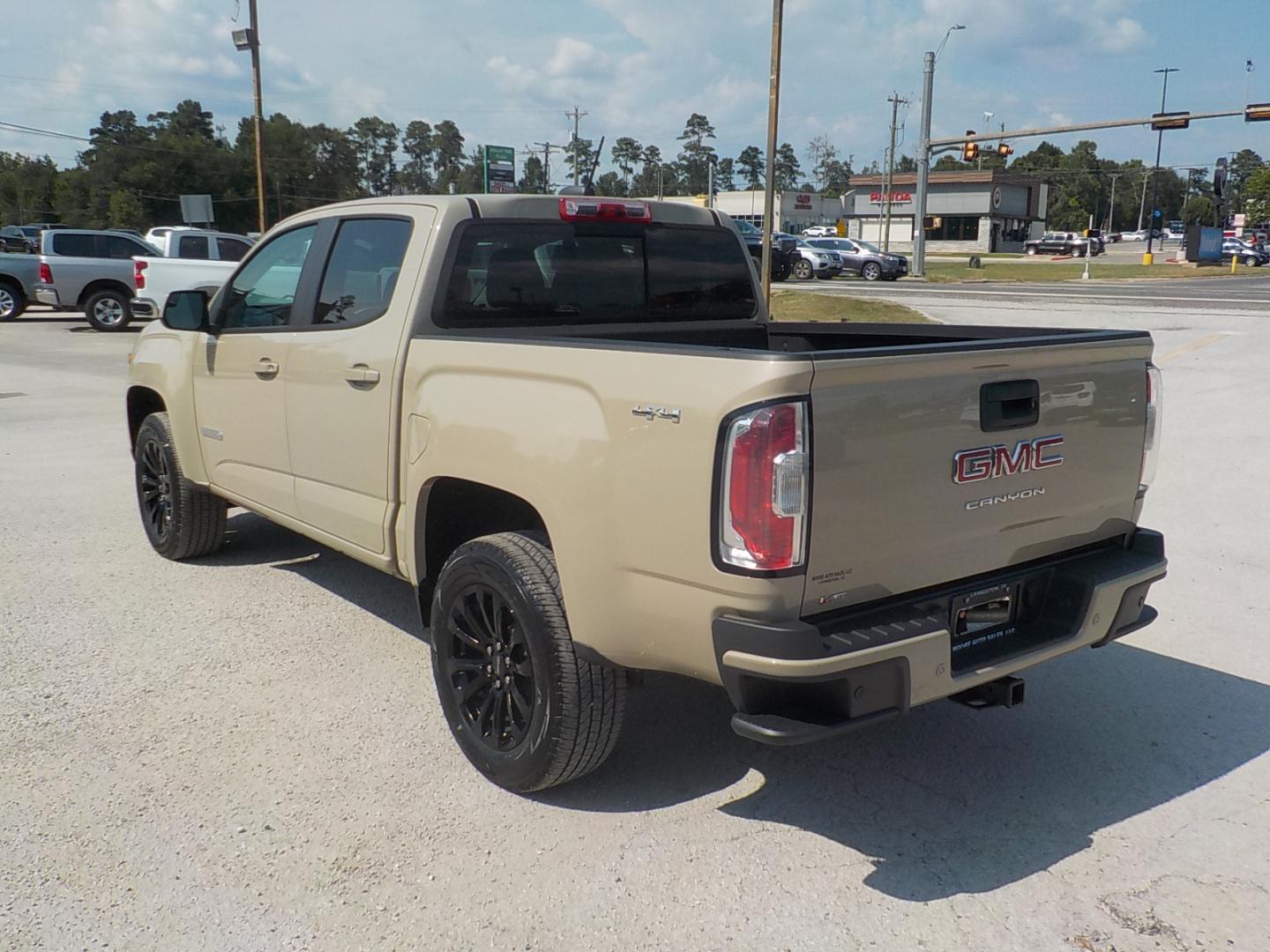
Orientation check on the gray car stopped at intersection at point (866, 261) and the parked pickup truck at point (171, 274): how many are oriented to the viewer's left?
0

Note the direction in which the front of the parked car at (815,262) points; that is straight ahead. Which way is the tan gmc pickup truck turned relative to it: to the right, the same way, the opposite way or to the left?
the opposite way

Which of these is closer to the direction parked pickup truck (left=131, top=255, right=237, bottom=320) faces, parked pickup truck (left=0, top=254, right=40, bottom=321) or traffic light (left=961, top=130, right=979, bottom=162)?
the traffic light

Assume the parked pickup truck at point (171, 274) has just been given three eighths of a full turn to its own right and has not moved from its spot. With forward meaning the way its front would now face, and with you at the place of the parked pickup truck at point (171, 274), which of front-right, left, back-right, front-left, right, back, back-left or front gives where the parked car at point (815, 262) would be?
back-left

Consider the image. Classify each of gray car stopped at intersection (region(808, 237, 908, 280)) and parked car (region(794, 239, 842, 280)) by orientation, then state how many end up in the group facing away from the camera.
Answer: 0

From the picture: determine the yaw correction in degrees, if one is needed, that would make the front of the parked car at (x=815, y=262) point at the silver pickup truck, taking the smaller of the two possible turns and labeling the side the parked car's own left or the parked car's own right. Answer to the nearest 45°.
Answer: approximately 90° to the parked car's own right

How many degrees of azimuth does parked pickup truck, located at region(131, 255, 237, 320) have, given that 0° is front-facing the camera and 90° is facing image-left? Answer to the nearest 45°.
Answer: approximately 225°

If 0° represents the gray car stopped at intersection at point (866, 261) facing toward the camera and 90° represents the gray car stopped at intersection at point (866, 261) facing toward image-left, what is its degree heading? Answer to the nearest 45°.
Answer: approximately 315°

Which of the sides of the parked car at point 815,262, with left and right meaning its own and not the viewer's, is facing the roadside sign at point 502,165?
back

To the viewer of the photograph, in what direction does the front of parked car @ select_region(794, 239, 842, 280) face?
facing the viewer and to the right of the viewer

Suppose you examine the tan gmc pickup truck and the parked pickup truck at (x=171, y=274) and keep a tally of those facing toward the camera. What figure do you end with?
0

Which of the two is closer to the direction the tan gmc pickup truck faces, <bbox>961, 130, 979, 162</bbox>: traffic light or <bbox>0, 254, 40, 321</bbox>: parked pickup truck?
the parked pickup truck

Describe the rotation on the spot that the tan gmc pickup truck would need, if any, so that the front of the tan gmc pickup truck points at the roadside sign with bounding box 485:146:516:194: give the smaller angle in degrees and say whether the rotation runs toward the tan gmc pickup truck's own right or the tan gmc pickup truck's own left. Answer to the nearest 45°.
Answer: approximately 45° to the tan gmc pickup truck's own right
